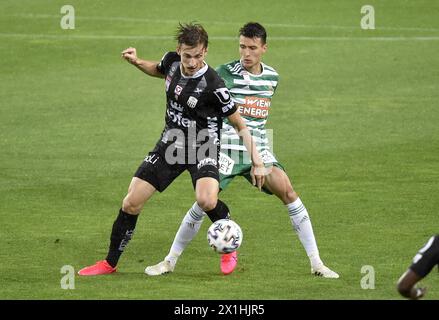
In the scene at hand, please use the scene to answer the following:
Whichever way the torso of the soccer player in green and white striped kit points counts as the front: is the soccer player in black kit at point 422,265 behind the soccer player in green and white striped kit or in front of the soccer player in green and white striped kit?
in front

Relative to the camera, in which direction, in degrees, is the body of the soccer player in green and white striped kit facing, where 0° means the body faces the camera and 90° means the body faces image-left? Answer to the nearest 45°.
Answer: approximately 0°

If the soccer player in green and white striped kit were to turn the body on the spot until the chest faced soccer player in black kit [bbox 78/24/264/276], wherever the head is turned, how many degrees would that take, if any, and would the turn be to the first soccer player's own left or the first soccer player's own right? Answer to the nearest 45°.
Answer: approximately 45° to the first soccer player's own right
